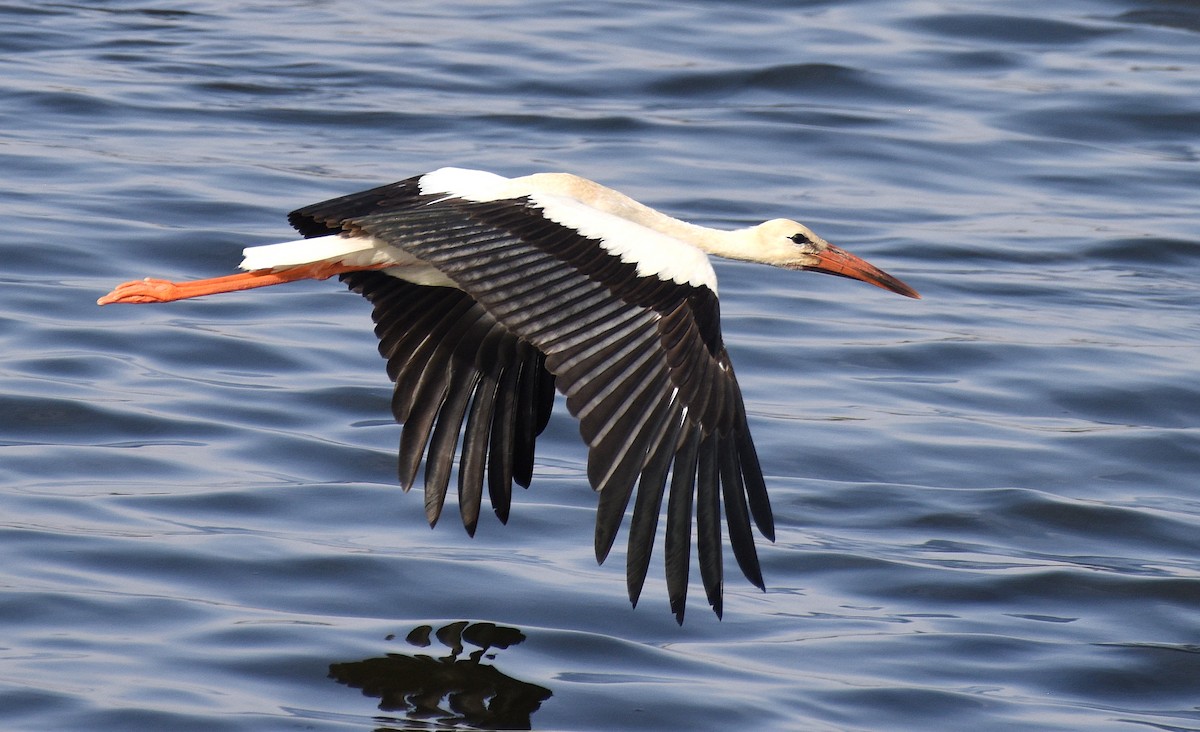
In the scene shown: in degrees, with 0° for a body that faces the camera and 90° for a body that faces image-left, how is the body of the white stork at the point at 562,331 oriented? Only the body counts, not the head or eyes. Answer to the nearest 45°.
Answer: approximately 270°
